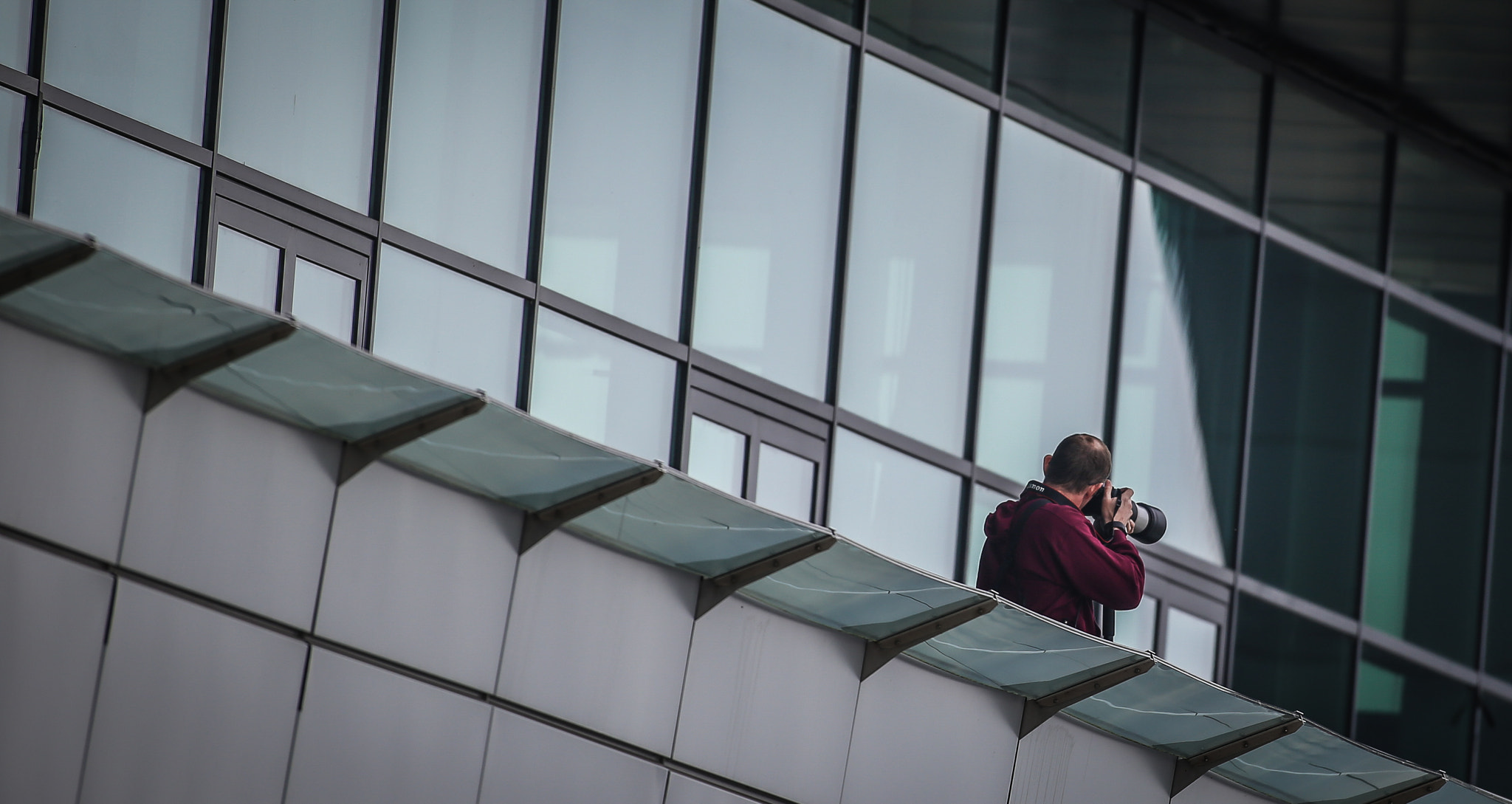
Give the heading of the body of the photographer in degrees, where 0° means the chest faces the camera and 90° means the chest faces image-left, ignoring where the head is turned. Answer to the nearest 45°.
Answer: approximately 225°

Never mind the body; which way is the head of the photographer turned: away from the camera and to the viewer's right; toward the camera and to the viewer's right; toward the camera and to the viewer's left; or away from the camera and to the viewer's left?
away from the camera and to the viewer's right
